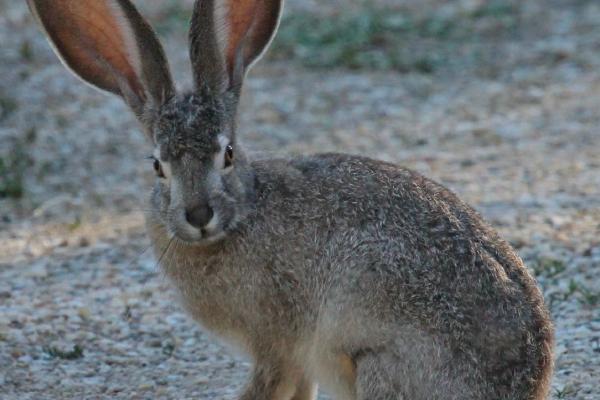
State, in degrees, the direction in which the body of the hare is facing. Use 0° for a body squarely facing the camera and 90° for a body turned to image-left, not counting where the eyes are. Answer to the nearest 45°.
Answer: approximately 90°
